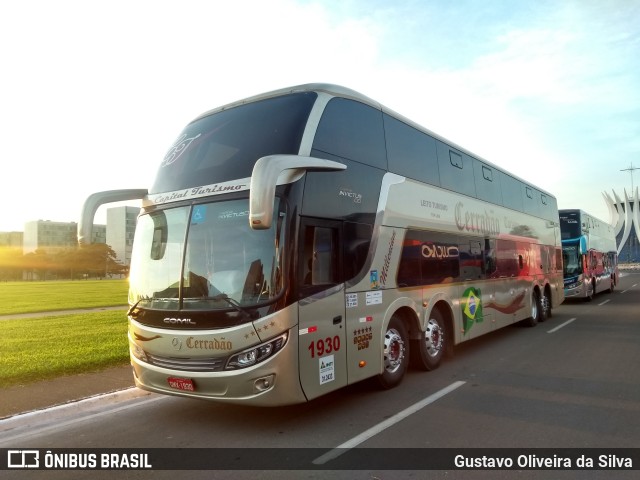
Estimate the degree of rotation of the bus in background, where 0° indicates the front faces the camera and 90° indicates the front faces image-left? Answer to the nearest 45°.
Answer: approximately 45°

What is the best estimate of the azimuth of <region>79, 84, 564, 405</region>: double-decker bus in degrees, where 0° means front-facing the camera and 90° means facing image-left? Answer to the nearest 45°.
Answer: approximately 45°

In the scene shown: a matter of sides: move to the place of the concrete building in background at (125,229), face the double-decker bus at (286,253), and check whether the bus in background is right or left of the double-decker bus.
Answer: left

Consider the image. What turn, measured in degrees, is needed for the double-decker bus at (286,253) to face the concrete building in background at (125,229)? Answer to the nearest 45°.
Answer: approximately 90° to its right

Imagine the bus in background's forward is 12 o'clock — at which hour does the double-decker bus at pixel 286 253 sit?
The double-decker bus is roughly at 11 o'clock from the bus in background.
